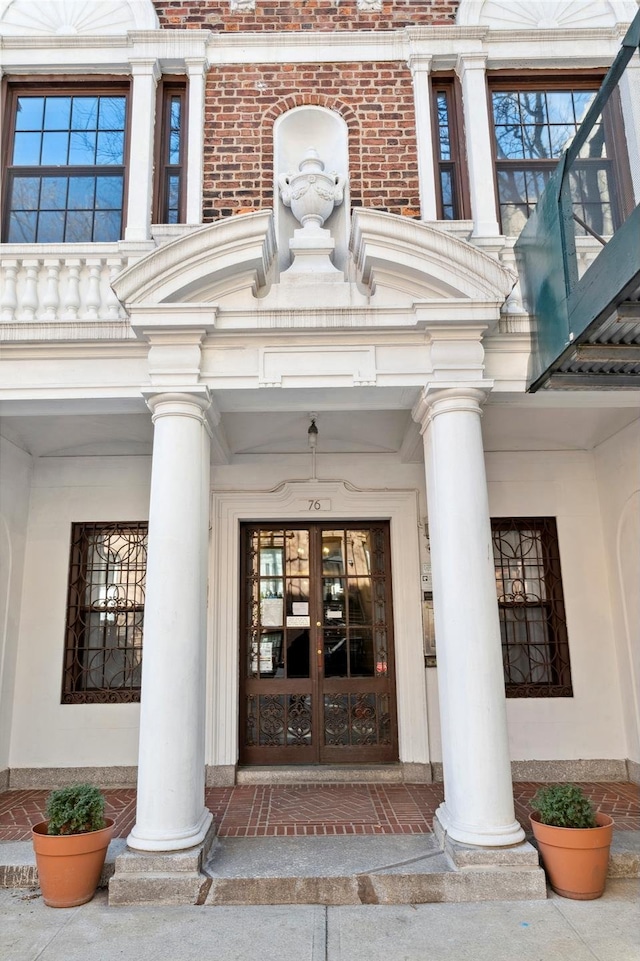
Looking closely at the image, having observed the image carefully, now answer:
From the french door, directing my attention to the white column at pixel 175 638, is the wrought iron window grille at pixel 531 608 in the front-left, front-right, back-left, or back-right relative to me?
back-left

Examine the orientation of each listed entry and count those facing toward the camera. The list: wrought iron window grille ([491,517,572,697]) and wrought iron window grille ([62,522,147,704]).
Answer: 2

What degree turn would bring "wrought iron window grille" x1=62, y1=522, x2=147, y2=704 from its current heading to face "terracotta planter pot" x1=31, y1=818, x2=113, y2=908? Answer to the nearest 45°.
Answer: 0° — it already faces it

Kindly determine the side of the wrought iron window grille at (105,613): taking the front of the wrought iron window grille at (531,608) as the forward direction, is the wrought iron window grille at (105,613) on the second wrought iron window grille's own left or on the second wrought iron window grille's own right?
on the second wrought iron window grille's own right

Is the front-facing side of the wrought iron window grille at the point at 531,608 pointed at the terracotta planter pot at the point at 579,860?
yes

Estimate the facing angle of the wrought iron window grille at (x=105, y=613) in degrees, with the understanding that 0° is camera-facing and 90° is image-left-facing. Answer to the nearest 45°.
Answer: approximately 0°

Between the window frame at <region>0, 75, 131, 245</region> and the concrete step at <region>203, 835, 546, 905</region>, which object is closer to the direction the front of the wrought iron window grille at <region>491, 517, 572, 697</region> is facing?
the concrete step
